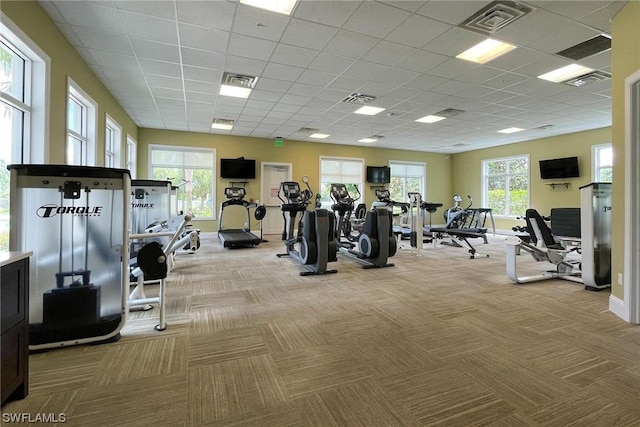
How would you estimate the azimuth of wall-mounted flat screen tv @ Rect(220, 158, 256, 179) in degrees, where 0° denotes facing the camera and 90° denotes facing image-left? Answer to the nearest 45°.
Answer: approximately 0°

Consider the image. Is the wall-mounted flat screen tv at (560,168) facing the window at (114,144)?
yes

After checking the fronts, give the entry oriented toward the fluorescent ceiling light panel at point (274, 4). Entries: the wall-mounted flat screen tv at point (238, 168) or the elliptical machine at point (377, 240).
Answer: the wall-mounted flat screen tv

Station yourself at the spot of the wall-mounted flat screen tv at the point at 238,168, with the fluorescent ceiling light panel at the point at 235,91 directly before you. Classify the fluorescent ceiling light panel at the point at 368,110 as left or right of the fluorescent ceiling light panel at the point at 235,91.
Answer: left

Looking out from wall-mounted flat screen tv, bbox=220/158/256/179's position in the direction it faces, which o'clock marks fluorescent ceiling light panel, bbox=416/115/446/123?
The fluorescent ceiling light panel is roughly at 10 o'clock from the wall-mounted flat screen tv.

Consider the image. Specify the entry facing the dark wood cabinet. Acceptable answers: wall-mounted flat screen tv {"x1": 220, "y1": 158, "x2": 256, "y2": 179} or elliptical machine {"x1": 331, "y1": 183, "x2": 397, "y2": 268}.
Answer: the wall-mounted flat screen tv

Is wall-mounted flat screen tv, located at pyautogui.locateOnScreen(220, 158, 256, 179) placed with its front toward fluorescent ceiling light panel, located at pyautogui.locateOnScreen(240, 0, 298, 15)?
yes

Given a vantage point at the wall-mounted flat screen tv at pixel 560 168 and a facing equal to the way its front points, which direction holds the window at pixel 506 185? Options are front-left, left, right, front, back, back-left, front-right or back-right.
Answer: right

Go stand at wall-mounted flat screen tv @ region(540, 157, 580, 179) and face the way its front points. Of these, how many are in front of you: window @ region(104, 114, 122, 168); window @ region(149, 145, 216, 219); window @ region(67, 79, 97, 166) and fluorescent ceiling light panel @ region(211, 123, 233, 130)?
4

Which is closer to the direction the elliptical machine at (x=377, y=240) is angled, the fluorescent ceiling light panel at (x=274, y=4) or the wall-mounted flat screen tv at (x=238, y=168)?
the wall-mounted flat screen tv

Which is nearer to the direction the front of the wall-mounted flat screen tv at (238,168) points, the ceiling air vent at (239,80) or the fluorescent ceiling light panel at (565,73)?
the ceiling air vent

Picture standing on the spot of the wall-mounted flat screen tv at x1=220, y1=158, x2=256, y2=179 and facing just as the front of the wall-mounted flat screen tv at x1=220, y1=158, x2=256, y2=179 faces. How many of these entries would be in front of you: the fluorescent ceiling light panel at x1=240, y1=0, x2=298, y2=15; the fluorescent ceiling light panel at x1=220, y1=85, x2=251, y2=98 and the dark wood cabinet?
3

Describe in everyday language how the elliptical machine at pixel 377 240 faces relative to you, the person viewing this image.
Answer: facing away from the viewer and to the left of the viewer

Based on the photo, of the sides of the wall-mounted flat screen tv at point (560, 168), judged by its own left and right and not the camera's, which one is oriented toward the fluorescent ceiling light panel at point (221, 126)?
front

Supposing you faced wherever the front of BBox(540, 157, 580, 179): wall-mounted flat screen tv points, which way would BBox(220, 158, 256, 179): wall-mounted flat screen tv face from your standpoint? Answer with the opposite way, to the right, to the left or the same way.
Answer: to the left
